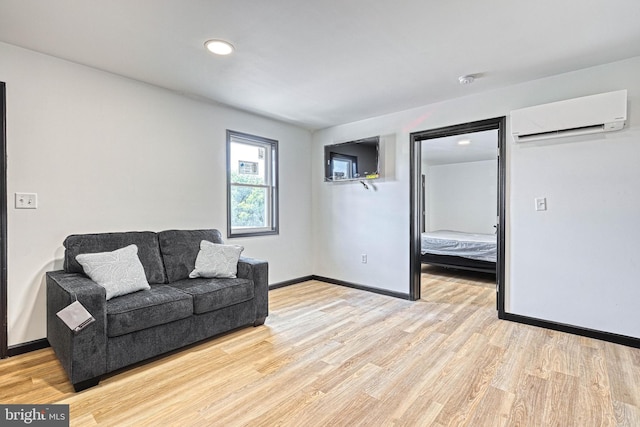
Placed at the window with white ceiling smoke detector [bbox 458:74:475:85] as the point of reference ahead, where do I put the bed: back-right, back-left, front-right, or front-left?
front-left

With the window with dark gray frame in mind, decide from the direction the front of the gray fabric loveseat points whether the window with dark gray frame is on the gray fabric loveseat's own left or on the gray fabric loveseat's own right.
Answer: on the gray fabric loveseat's own left

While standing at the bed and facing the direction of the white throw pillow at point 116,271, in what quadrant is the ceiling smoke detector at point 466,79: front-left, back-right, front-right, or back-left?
front-left

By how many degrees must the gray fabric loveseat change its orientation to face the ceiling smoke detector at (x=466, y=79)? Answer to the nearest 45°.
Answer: approximately 45° to its left

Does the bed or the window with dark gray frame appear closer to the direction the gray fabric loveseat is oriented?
the bed

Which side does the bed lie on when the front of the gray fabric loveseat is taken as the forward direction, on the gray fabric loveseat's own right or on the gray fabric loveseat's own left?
on the gray fabric loveseat's own left

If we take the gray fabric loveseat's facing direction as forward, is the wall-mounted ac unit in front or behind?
in front

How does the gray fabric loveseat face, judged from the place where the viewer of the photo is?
facing the viewer and to the right of the viewer
